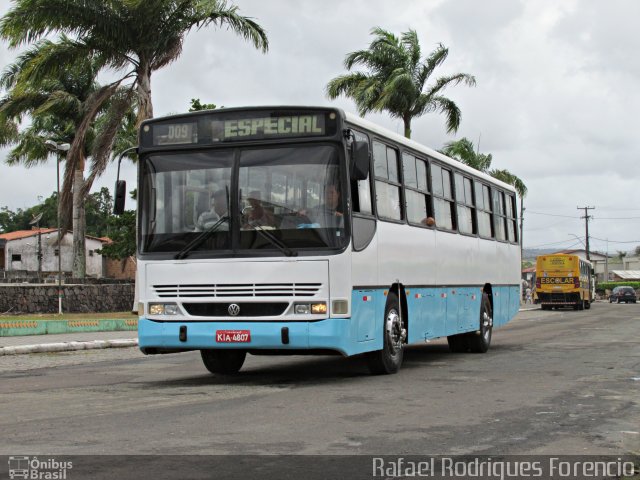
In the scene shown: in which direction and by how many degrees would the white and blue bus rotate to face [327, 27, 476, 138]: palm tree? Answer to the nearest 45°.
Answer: approximately 135° to its right

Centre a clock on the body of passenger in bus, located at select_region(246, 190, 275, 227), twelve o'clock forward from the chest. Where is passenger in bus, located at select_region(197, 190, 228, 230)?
passenger in bus, located at select_region(197, 190, 228, 230) is roughly at 2 o'clock from passenger in bus, located at select_region(246, 190, 275, 227).

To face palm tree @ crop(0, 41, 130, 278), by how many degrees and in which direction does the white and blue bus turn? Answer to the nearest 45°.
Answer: approximately 135° to its right

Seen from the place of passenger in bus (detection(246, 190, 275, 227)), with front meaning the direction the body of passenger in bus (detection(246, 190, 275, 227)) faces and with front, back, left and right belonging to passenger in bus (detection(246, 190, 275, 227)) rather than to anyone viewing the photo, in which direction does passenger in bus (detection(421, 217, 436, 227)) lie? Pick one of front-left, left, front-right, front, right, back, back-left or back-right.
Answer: back

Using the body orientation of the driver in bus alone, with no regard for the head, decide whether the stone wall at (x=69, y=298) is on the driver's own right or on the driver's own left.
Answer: on the driver's own right

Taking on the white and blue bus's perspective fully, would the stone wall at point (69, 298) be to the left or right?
on its right

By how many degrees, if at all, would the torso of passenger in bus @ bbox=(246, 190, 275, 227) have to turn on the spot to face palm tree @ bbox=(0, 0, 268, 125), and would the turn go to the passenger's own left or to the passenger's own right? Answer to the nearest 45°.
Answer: approximately 135° to the passenger's own right

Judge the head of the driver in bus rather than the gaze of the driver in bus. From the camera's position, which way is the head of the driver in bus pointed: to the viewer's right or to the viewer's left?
to the viewer's left

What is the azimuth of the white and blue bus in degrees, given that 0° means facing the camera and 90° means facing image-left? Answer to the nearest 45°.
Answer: approximately 45°

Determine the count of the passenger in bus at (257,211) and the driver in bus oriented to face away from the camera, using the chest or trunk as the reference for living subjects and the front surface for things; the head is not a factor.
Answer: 0

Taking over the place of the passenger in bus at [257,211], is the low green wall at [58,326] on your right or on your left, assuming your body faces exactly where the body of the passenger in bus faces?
on your right

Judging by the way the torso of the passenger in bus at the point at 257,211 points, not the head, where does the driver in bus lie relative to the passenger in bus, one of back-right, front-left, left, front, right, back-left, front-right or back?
back-left
